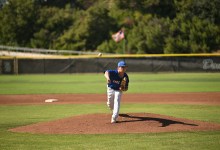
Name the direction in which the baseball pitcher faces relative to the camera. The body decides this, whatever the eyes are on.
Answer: toward the camera

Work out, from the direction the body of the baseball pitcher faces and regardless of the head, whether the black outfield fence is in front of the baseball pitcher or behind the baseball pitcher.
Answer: behind
